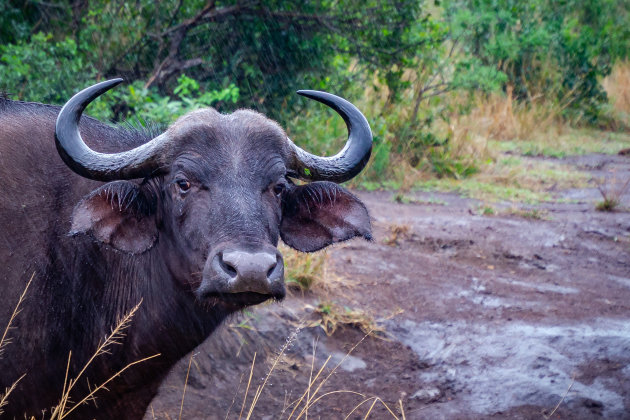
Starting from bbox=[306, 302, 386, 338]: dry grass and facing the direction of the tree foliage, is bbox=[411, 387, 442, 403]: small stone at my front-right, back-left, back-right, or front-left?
back-right

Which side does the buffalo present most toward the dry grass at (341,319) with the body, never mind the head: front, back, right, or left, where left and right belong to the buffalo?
left

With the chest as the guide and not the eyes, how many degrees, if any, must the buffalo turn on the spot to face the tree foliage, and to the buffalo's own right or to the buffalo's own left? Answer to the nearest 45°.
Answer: approximately 90° to the buffalo's own left

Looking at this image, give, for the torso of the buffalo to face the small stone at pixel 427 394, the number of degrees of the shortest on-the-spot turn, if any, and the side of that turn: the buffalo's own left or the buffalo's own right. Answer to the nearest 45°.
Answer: approximately 45° to the buffalo's own left

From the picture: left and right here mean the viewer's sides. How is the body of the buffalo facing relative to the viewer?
facing the viewer and to the right of the viewer
